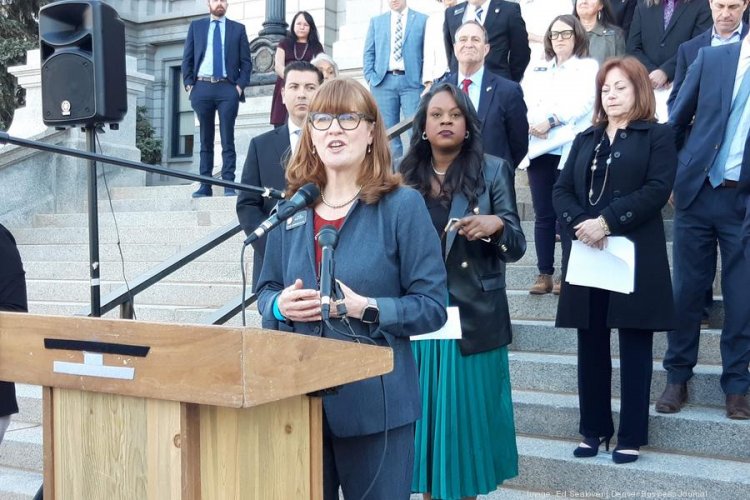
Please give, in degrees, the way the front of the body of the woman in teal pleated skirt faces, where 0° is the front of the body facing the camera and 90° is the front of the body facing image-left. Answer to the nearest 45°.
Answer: approximately 0°

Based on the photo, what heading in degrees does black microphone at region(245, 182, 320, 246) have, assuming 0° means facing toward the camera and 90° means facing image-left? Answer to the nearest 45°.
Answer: approximately 270°

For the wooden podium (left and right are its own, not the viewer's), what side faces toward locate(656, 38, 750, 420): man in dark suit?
back

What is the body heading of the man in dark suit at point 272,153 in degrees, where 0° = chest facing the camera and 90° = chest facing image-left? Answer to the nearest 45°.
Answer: approximately 0°

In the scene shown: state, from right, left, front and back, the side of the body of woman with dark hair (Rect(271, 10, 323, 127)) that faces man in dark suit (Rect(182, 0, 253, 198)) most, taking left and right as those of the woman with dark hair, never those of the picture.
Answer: right

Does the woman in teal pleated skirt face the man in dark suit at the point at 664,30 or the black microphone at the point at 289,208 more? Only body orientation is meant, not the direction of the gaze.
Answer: the black microphone

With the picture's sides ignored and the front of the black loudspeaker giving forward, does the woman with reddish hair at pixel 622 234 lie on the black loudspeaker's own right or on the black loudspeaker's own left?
on the black loudspeaker's own left

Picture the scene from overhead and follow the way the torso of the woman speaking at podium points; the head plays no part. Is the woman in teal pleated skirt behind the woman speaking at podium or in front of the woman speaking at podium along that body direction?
behind

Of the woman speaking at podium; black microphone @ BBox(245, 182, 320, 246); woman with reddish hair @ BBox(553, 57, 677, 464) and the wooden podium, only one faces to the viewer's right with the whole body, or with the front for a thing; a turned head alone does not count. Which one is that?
the black microphone

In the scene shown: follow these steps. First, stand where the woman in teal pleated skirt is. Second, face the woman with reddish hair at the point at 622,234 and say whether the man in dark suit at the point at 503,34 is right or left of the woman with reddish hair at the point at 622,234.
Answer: left
